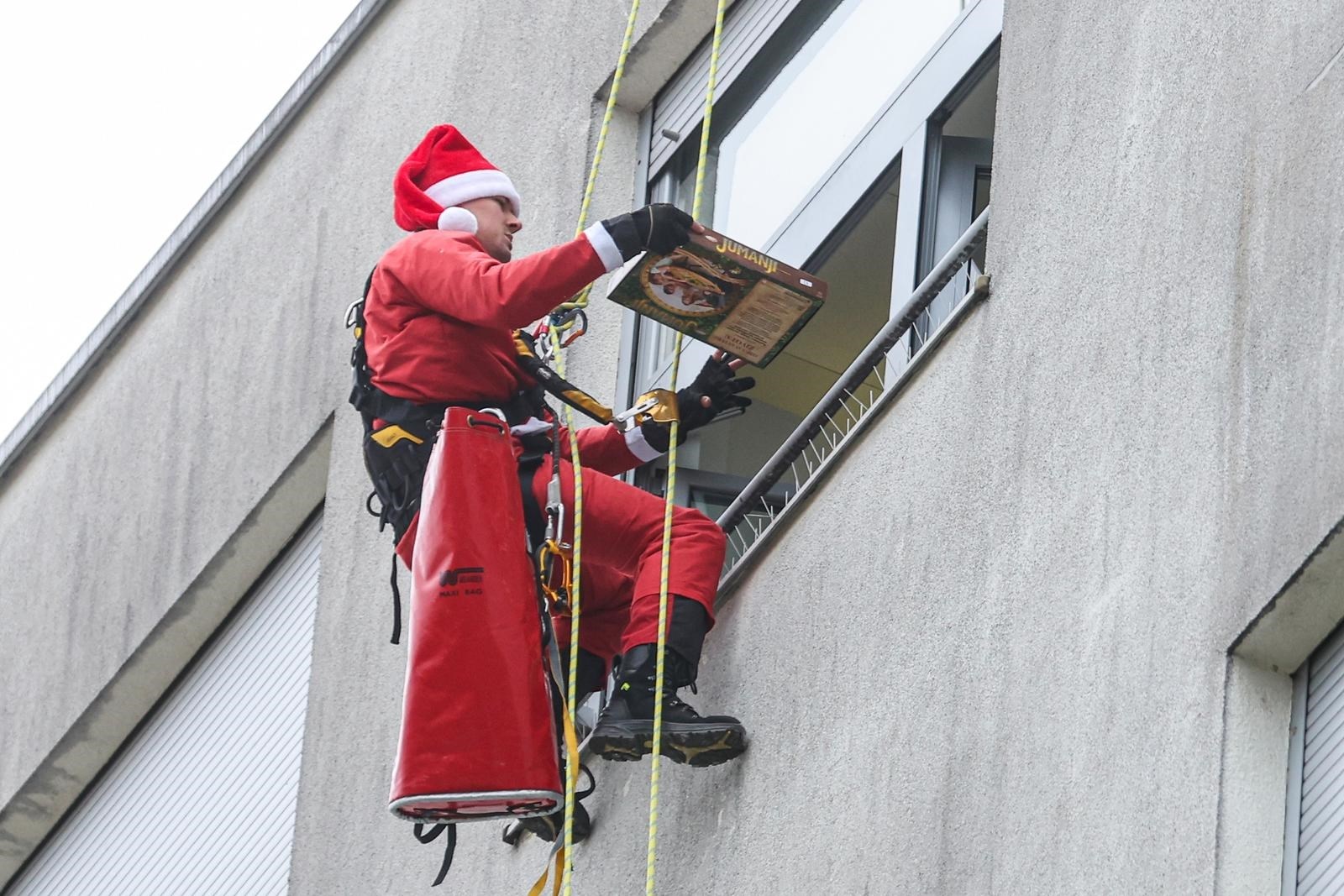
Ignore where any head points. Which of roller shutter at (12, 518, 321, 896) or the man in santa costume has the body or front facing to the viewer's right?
the man in santa costume

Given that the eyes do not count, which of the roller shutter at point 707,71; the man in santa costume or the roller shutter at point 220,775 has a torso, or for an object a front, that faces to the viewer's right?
the man in santa costume

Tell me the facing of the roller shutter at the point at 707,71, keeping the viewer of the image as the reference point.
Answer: facing the viewer and to the left of the viewer

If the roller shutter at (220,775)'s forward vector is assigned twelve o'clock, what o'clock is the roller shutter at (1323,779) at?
the roller shutter at (1323,779) is roughly at 10 o'clock from the roller shutter at (220,775).

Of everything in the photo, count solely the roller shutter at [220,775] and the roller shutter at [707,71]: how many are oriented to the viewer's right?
0

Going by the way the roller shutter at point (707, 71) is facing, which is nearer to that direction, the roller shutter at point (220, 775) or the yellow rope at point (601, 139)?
the yellow rope

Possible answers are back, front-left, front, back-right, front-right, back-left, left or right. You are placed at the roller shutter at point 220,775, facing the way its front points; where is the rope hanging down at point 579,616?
front-left

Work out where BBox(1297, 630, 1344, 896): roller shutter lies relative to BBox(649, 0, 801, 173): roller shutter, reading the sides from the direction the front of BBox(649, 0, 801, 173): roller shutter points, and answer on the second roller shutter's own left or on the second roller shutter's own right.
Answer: on the second roller shutter's own left

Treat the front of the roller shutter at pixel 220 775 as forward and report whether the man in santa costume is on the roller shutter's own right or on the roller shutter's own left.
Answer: on the roller shutter's own left

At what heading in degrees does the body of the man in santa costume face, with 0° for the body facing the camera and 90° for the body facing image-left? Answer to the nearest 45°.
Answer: approximately 270°

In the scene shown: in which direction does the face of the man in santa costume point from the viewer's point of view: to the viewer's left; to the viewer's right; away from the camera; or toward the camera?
to the viewer's right
